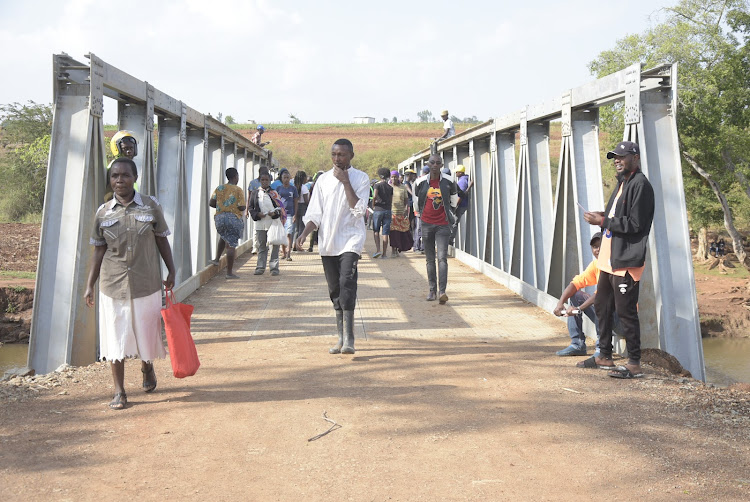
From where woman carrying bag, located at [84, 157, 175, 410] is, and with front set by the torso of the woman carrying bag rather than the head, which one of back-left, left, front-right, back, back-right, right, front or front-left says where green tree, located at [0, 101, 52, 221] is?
back

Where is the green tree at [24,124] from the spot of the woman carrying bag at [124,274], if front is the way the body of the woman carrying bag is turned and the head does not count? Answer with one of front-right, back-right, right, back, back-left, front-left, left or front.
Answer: back

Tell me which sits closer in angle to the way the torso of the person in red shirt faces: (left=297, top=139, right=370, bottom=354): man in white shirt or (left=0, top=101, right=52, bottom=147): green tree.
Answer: the man in white shirt

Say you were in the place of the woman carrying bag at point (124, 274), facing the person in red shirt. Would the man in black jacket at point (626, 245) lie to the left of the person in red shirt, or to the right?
right

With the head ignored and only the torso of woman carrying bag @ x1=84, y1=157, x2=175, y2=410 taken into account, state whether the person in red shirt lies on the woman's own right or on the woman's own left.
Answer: on the woman's own left

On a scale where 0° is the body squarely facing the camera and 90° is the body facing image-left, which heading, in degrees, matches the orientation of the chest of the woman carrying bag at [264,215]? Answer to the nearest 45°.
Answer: approximately 0°
